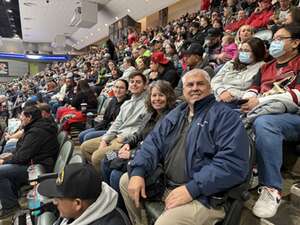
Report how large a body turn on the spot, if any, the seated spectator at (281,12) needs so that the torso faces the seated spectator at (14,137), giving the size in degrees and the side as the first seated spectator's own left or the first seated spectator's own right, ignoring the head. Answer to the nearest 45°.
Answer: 0° — they already face them

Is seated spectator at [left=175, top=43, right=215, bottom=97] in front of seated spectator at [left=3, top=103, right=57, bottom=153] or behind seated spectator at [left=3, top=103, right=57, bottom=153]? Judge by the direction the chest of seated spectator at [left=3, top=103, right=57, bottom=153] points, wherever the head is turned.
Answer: behind

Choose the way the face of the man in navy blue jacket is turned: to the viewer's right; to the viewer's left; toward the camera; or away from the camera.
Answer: toward the camera

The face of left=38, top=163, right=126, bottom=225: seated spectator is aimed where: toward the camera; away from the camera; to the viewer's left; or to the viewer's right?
to the viewer's left

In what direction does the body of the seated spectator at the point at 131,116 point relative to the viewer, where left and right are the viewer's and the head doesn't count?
facing the viewer and to the left of the viewer

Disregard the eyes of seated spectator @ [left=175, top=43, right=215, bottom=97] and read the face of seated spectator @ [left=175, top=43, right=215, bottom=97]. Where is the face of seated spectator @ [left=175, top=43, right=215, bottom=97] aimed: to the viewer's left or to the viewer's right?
to the viewer's left

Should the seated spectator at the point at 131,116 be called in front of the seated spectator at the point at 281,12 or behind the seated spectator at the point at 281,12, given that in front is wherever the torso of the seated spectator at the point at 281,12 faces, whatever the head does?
in front

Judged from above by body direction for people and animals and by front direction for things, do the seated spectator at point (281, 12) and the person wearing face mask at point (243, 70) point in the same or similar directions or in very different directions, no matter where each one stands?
same or similar directions

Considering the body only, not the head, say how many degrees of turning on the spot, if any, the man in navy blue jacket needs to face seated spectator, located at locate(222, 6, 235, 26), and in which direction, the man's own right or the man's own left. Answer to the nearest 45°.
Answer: approximately 135° to the man's own right

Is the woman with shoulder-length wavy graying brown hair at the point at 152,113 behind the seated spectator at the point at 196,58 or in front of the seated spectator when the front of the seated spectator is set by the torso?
in front

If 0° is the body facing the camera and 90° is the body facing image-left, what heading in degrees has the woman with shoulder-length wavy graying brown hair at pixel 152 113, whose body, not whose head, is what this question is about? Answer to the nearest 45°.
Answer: approximately 45°

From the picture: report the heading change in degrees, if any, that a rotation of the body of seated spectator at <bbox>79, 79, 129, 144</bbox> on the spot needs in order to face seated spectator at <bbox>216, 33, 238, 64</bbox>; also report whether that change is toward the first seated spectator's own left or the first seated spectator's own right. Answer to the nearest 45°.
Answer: approximately 135° to the first seated spectator's own left

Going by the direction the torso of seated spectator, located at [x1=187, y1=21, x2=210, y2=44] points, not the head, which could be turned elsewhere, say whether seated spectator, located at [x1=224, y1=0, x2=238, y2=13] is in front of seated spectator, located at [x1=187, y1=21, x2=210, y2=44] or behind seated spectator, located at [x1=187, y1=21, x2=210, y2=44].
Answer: behind

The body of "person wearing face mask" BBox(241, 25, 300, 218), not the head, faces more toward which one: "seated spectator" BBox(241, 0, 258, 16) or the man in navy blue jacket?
the man in navy blue jacket

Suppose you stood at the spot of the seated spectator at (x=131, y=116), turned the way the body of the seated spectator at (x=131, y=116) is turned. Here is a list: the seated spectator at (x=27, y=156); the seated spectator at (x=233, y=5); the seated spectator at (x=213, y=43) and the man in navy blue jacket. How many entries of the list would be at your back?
2

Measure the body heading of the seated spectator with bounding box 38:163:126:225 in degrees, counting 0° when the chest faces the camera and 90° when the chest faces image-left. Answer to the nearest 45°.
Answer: approximately 90°

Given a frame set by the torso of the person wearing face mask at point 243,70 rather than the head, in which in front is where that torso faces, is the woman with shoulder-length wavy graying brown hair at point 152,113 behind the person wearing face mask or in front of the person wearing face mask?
in front

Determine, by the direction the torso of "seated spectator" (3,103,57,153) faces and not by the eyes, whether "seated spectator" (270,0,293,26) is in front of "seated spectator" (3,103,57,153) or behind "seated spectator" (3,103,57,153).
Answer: behind

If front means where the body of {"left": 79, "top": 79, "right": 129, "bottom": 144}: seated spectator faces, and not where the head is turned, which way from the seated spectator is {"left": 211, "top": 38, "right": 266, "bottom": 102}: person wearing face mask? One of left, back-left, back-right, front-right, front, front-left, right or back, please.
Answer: left

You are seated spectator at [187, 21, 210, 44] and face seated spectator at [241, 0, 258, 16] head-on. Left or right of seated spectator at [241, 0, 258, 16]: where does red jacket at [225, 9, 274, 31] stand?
right

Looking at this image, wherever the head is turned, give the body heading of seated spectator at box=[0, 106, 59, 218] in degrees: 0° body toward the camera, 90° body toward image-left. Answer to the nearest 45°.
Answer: approximately 90°
